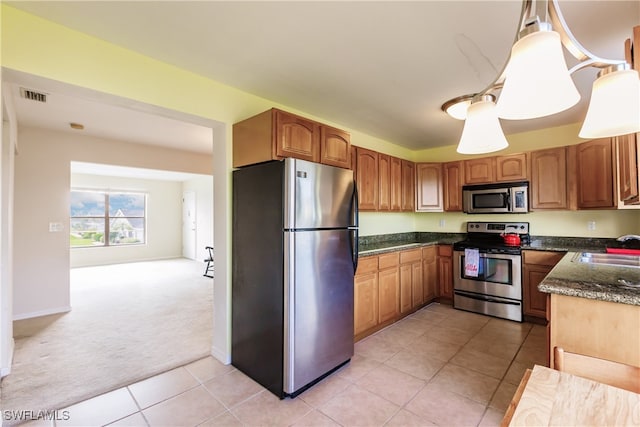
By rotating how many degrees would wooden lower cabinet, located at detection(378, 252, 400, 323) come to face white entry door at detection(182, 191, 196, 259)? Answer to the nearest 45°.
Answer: approximately 180°

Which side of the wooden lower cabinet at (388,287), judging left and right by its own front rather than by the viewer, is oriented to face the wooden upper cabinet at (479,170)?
left

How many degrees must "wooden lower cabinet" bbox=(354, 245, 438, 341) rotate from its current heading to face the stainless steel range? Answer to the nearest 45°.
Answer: approximately 90° to its left

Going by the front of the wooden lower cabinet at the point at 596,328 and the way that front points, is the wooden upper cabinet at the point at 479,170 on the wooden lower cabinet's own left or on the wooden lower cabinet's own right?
on the wooden lower cabinet's own right

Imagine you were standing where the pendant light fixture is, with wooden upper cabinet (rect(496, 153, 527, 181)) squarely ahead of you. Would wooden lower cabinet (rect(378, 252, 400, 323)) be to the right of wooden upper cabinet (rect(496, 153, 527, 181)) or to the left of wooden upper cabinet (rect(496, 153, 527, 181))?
left

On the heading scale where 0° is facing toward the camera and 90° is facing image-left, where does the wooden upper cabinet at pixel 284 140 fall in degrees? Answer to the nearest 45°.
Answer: approximately 315°

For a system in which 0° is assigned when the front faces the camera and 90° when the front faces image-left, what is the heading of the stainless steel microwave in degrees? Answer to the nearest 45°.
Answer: approximately 0°

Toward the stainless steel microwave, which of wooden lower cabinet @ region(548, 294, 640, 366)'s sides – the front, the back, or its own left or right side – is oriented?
right

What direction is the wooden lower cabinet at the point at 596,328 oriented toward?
to the viewer's left

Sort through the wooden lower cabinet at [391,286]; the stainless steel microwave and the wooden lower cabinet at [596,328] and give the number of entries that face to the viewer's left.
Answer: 1
